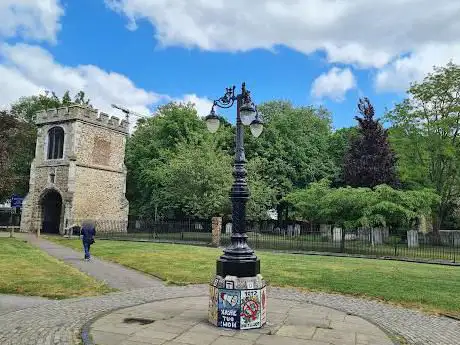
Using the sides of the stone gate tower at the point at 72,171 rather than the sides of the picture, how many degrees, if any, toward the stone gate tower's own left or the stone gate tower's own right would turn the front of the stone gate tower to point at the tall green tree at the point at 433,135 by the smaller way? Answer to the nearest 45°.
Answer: approximately 90° to the stone gate tower's own left

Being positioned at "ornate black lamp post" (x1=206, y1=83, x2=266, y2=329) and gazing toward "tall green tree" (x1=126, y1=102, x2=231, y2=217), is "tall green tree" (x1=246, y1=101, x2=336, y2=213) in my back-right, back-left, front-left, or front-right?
front-right

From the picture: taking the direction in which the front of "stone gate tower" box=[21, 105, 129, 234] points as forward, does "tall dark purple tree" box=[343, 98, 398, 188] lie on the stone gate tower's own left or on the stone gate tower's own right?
on the stone gate tower's own left

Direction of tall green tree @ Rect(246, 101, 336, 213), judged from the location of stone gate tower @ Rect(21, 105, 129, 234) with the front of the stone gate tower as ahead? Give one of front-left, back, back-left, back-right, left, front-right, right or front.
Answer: back-left

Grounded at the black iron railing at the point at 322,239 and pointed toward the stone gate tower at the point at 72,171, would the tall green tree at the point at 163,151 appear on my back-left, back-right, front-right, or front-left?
front-right

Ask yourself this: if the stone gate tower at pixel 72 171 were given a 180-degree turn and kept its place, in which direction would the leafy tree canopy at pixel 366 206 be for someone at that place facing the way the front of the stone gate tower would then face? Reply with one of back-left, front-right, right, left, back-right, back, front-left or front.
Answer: right

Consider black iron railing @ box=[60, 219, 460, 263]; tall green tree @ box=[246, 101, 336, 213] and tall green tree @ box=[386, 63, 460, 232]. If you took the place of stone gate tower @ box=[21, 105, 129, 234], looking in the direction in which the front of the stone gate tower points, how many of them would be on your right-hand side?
0

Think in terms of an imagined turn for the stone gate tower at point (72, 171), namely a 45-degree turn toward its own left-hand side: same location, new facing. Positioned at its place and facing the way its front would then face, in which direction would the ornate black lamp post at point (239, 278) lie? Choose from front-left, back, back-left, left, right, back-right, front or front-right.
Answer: front

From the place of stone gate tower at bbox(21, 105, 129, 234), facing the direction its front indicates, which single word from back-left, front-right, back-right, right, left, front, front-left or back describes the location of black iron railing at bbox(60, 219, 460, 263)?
left

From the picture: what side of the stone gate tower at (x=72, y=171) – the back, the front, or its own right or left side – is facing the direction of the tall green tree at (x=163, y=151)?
back

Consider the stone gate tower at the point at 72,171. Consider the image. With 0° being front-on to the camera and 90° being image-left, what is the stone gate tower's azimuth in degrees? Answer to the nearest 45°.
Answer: approximately 45°
